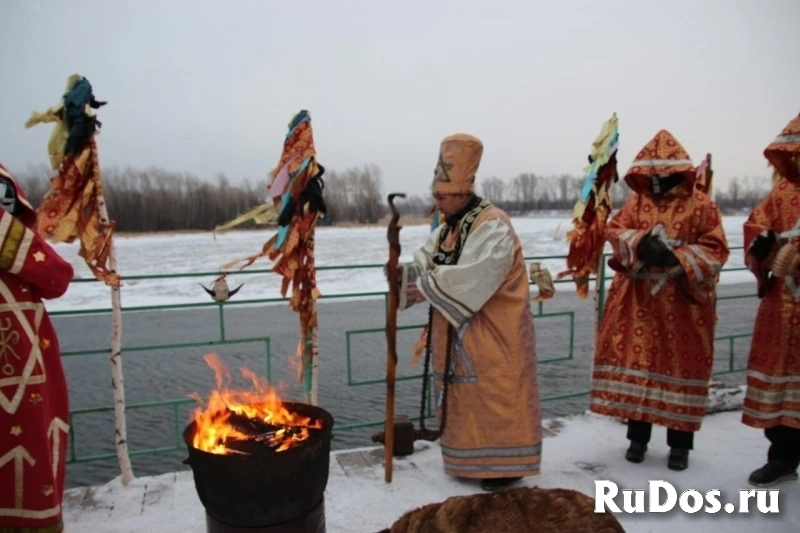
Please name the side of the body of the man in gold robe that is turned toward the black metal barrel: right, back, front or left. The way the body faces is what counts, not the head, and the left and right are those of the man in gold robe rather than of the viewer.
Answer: front

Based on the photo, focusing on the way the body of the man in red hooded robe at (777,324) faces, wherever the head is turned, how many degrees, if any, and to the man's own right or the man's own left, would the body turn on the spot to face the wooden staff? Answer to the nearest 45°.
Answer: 0° — they already face it

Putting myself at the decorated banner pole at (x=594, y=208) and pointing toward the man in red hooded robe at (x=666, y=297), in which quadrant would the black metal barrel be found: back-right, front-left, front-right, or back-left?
front-right

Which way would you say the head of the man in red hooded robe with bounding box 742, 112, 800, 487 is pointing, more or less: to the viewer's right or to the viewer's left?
to the viewer's left

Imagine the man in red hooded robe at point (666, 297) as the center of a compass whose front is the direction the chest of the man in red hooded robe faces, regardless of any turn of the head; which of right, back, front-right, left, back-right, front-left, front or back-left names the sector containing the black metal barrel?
front-right

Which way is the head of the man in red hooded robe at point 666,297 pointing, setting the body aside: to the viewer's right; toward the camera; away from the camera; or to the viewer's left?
toward the camera

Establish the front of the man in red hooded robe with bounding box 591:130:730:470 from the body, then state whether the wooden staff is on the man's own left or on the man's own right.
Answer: on the man's own right

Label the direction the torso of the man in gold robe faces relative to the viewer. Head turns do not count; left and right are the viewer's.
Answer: facing the viewer and to the left of the viewer

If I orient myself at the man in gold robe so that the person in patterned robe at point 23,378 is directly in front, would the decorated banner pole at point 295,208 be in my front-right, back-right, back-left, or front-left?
front-right

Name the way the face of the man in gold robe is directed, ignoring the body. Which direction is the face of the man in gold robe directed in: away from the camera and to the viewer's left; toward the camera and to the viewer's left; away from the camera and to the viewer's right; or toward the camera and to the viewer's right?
toward the camera and to the viewer's left

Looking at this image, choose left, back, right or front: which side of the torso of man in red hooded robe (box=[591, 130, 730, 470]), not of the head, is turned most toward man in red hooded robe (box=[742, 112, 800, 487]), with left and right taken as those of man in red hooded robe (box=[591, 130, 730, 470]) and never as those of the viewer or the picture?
left

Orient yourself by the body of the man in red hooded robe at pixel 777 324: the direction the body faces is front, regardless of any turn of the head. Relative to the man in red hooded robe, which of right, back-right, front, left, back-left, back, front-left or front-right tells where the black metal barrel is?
front

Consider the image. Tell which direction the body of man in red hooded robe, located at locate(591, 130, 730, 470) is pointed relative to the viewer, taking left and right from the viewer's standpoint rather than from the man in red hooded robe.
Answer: facing the viewer

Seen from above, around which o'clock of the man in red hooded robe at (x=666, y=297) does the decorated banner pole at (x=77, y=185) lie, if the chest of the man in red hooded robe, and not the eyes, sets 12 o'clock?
The decorated banner pole is roughly at 2 o'clock from the man in red hooded robe.

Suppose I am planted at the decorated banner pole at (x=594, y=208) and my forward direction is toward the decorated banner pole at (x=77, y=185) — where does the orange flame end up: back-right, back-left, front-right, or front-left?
front-left

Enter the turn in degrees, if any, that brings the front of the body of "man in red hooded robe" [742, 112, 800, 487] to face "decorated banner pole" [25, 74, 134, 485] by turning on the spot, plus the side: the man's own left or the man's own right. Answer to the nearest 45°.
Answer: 0° — they already face it
